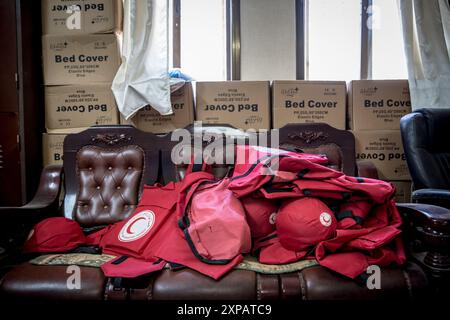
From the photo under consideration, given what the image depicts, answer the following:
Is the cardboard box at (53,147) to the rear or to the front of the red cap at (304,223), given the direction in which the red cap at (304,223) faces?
to the rear

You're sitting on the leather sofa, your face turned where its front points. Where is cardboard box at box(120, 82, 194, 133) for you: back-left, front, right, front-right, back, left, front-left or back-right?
back

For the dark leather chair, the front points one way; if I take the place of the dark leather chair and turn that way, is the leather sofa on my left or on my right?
on my right

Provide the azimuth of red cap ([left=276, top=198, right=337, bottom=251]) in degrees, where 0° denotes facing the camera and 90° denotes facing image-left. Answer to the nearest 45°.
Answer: approximately 315°

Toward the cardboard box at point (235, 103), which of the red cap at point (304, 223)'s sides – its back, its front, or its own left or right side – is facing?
back

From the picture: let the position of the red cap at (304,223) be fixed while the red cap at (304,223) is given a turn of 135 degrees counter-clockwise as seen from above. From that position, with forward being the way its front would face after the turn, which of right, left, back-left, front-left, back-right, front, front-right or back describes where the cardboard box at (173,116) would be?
front-left

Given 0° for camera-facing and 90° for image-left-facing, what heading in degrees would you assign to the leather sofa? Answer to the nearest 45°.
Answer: approximately 0°
